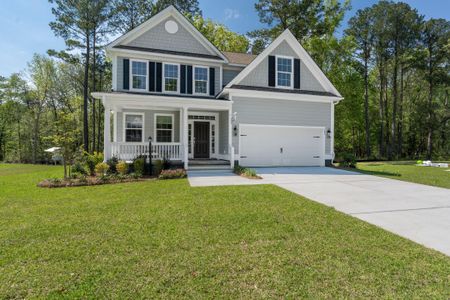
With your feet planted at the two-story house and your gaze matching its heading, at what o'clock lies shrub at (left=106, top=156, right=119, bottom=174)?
The shrub is roughly at 2 o'clock from the two-story house.

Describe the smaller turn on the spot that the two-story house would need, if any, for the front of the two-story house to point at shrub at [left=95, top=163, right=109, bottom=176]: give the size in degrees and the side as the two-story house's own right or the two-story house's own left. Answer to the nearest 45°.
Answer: approximately 45° to the two-story house's own right

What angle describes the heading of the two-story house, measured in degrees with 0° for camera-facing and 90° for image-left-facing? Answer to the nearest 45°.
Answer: approximately 0°

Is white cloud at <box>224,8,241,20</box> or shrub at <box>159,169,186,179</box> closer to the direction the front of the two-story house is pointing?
the shrub

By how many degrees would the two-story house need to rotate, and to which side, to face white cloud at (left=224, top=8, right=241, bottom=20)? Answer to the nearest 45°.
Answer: approximately 180°

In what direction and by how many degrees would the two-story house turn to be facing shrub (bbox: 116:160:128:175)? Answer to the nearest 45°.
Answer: approximately 45° to its right
